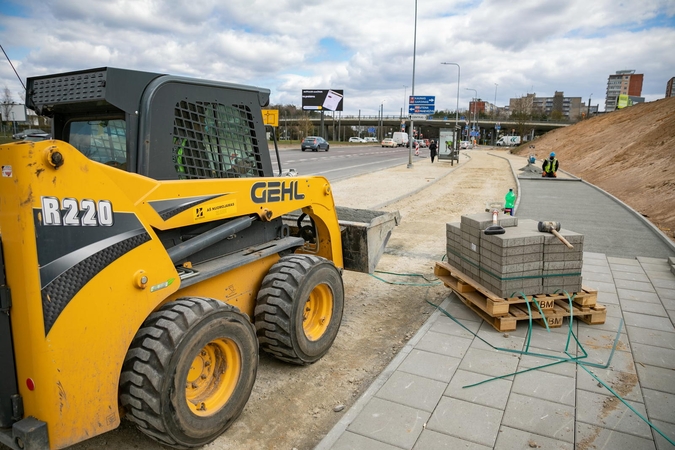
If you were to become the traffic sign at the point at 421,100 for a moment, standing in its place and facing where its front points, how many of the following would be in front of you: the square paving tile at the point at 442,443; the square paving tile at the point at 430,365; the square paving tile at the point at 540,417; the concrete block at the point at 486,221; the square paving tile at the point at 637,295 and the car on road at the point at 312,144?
5

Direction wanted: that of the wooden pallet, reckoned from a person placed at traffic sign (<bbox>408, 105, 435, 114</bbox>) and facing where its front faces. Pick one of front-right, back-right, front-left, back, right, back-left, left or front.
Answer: front

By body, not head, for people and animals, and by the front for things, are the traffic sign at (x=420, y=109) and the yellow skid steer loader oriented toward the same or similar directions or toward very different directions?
very different directions

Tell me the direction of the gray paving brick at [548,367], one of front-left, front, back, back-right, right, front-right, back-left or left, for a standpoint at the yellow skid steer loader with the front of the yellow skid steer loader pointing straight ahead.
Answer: front-right

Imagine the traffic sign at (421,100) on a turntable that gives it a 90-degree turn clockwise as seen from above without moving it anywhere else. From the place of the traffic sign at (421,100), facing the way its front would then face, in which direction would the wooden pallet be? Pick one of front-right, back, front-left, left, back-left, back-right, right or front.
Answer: left

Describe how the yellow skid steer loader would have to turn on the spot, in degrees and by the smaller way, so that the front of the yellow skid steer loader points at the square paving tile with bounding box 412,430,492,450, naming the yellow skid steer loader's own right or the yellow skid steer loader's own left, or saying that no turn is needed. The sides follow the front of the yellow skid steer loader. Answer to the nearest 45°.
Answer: approximately 45° to the yellow skid steer loader's own right

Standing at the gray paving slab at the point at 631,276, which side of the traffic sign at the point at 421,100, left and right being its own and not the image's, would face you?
front

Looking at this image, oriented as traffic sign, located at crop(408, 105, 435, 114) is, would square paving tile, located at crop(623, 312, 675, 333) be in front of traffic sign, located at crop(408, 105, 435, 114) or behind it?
in front

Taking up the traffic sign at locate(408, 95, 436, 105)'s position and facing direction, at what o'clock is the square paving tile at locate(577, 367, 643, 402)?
The square paving tile is roughly at 12 o'clock from the traffic sign.

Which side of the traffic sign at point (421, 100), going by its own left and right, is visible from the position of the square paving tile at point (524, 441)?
front

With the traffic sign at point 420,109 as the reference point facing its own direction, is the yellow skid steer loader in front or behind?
in front

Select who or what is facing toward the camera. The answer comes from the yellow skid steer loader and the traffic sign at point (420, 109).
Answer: the traffic sign

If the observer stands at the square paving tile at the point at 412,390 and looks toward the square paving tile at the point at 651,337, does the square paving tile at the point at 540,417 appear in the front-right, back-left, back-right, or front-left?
front-right

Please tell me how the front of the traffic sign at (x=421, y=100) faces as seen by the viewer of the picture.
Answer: facing the viewer

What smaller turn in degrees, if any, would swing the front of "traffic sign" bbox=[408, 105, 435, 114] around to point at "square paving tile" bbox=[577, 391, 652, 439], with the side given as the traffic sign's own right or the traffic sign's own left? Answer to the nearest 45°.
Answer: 0° — it already faces it

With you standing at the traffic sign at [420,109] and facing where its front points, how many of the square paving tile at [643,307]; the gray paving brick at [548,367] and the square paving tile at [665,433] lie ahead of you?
3

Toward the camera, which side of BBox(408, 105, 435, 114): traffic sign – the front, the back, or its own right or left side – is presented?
front

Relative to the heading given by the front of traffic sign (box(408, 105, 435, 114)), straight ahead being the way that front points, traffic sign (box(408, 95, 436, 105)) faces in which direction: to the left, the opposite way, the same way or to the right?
the same way

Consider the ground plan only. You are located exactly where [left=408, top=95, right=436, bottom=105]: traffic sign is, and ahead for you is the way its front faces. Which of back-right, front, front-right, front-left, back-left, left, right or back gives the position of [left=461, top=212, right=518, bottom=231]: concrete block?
front

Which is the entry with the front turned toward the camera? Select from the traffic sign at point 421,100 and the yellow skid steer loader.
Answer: the traffic sign

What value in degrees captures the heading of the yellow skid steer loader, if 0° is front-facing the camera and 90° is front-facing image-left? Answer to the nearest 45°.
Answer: approximately 225°
